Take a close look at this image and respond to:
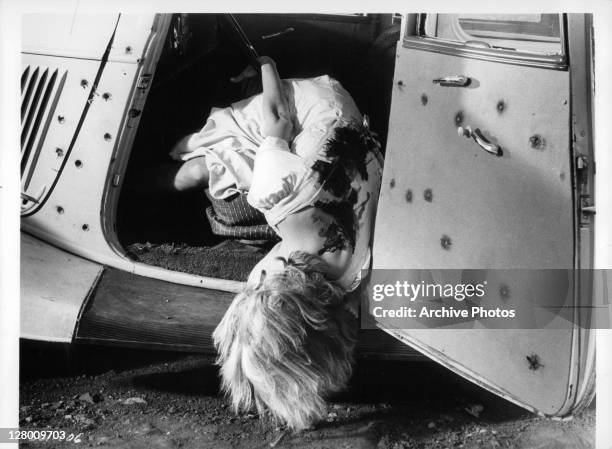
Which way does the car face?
to the viewer's left
